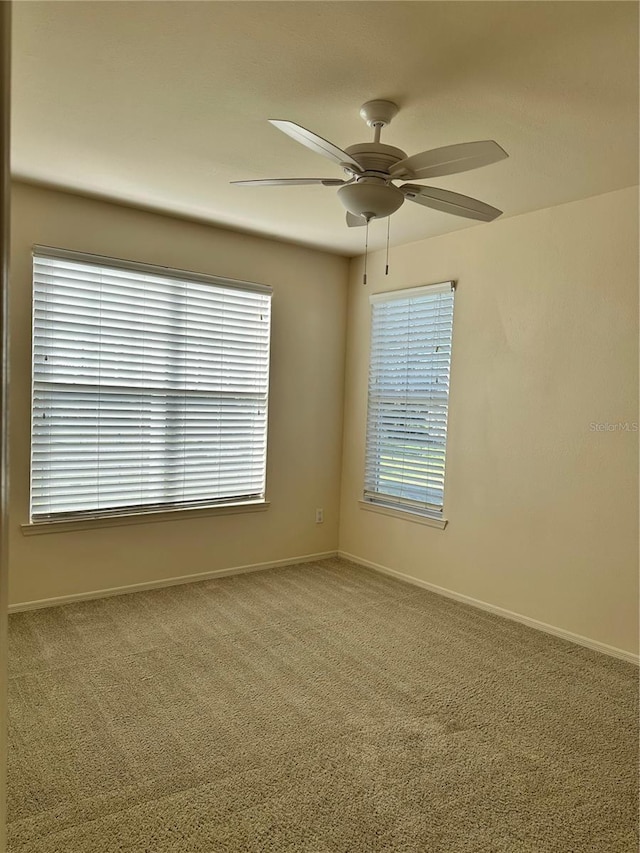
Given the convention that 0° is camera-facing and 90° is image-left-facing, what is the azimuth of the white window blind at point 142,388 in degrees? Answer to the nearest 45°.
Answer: approximately 315°

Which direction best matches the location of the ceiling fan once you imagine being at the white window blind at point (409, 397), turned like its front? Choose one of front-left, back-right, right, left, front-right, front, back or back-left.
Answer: front-left

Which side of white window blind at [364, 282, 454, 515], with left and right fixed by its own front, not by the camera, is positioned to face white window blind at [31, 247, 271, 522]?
front

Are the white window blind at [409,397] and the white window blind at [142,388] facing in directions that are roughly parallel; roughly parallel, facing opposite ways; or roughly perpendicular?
roughly perpendicular

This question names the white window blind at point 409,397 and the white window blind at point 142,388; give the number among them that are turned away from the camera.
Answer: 0

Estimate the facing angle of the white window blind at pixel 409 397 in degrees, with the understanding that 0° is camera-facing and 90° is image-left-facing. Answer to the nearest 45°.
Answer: approximately 45°
